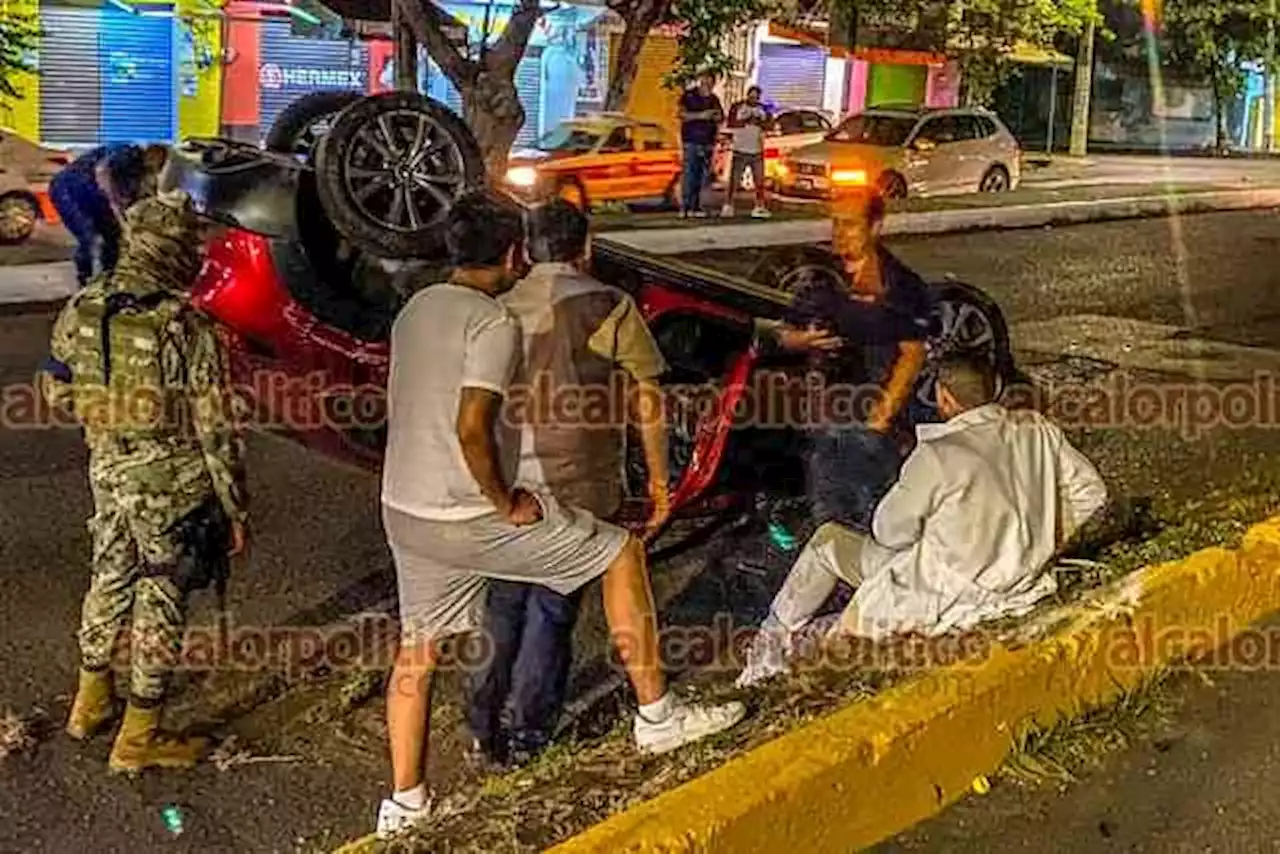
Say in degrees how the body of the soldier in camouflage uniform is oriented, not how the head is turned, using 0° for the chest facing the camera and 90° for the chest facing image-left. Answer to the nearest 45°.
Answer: approximately 225°

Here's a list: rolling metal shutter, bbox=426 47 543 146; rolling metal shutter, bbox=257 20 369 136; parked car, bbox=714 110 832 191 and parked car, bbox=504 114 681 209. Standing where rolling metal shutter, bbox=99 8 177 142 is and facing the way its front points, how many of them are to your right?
0

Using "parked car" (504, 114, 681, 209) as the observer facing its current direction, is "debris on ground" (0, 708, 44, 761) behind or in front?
in front

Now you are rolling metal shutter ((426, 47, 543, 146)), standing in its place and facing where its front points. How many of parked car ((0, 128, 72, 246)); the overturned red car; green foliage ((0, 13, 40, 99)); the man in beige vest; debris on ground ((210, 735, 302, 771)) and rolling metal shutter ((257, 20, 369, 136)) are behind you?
0

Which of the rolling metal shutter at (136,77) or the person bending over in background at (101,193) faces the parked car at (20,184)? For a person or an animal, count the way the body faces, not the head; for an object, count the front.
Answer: the rolling metal shutter

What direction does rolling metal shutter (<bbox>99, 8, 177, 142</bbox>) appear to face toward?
toward the camera

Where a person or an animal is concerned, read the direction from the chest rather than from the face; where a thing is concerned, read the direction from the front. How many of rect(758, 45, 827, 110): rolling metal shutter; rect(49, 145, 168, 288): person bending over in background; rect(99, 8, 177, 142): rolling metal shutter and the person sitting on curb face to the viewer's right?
1

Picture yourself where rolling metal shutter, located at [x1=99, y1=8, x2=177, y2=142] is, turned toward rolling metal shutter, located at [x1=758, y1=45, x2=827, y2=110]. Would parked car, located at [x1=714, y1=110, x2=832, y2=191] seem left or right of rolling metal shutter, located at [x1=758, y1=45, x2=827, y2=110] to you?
right

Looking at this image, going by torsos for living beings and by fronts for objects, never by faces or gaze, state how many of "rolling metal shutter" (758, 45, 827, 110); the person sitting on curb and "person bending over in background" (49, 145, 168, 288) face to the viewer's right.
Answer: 1

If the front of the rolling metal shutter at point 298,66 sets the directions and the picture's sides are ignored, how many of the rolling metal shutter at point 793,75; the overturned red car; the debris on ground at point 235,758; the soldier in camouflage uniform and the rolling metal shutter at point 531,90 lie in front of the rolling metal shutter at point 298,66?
3

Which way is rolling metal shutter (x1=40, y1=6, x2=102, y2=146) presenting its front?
toward the camera

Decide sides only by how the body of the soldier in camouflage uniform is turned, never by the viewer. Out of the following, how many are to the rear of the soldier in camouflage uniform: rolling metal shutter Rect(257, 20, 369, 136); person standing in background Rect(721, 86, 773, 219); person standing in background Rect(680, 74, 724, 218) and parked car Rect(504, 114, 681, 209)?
0

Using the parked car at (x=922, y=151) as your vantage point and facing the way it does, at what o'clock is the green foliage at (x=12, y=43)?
The green foliage is roughly at 12 o'clock from the parked car.

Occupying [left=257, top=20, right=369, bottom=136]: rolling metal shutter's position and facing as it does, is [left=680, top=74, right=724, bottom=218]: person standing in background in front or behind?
in front

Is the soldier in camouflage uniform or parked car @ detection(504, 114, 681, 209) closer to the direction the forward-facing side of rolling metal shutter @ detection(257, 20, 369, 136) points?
the soldier in camouflage uniform

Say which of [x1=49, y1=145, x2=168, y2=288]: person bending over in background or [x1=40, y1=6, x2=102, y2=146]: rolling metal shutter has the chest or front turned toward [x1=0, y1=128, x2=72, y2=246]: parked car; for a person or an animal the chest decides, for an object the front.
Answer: the rolling metal shutter

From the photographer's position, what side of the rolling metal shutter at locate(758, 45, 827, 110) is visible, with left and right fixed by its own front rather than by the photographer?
front

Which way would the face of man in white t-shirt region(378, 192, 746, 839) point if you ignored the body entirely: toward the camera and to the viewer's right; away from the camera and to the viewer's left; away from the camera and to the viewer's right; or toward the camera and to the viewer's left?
away from the camera and to the viewer's right

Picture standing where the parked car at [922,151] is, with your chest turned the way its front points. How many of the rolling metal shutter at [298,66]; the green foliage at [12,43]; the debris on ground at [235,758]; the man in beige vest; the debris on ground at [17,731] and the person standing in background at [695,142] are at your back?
0

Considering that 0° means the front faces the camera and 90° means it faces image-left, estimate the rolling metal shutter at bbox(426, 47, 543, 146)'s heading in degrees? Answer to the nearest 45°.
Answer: approximately 0°

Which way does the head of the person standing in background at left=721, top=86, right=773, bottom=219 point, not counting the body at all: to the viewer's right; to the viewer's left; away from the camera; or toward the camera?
toward the camera

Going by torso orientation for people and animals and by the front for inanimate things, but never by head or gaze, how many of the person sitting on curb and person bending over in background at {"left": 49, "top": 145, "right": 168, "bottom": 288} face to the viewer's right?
1

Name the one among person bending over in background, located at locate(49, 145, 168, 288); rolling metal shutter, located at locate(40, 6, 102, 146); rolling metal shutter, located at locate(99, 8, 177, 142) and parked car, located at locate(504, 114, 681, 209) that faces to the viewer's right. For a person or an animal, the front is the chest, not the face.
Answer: the person bending over in background

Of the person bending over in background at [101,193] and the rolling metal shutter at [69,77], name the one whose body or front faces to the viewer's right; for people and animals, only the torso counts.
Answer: the person bending over in background

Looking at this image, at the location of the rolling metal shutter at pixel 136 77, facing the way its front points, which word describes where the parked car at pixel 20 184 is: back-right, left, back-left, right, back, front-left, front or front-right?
front
